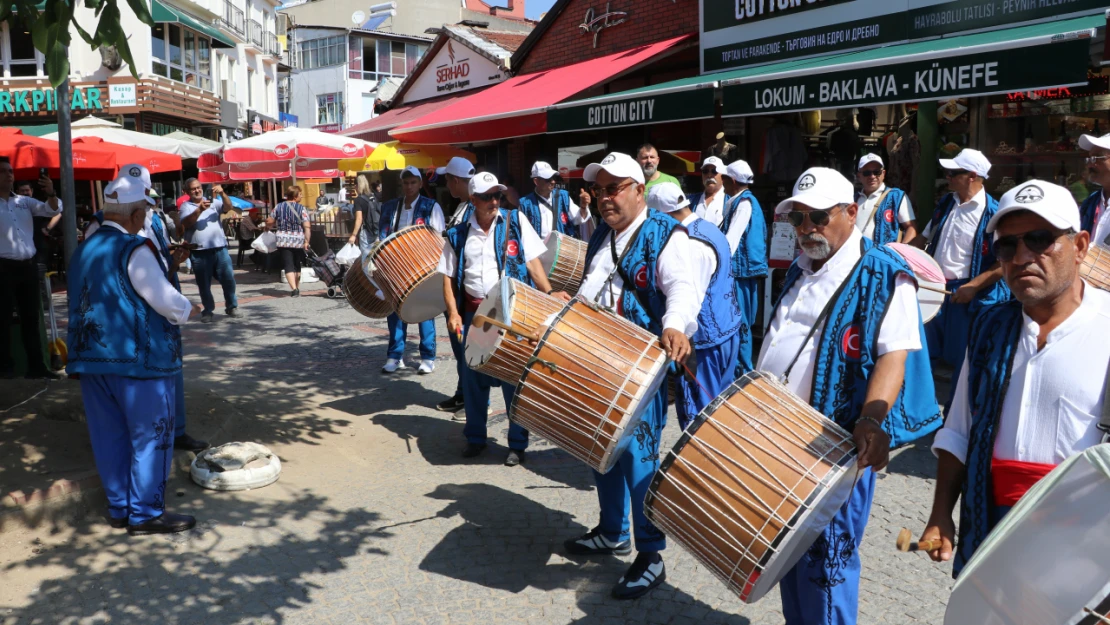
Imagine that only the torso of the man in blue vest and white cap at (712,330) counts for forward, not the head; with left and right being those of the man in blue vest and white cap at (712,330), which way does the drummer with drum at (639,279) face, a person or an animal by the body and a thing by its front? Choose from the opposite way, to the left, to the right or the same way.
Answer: to the left

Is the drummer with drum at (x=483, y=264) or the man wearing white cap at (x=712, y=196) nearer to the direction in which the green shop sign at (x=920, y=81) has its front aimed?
the drummer with drum

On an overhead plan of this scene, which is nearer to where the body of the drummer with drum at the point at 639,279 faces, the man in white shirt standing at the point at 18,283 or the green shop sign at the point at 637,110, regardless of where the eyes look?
the man in white shirt standing

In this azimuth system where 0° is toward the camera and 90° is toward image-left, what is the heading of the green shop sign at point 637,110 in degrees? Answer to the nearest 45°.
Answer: approximately 45°

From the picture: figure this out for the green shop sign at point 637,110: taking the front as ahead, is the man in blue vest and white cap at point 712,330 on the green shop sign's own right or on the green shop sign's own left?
on the green shop sign's own left

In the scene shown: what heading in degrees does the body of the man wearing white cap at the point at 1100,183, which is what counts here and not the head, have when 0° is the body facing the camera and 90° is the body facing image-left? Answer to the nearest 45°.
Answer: approximately 45°

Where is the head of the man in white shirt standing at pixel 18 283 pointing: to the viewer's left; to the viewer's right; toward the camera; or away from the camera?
to the viewer's right
